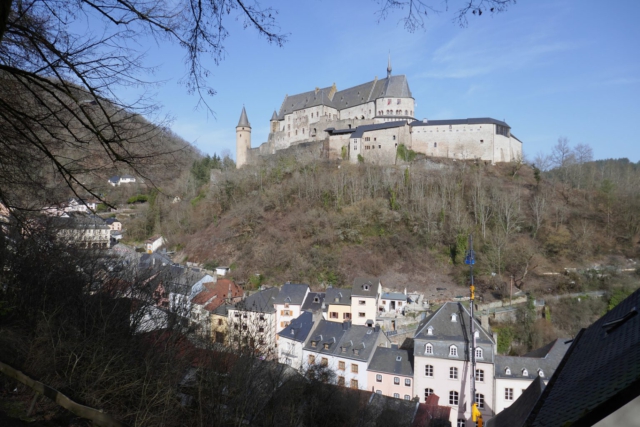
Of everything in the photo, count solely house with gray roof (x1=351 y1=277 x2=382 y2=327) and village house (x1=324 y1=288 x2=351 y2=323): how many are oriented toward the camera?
2

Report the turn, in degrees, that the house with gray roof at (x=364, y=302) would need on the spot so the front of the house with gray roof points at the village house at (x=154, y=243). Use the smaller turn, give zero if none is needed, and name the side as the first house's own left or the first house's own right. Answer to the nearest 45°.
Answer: approximately 135° to the first house's own right

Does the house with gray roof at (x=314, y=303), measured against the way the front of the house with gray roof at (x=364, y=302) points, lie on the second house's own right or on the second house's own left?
on the second house's own right

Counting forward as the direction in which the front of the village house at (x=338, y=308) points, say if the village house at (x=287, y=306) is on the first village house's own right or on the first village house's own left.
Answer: on the first village house's own right

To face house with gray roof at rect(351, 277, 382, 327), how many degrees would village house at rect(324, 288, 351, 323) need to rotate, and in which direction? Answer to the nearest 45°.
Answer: approximately 90° to its left

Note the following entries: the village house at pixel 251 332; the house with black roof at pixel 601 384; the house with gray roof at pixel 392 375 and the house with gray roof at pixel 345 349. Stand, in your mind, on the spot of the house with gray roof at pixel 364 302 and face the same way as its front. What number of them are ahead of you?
4

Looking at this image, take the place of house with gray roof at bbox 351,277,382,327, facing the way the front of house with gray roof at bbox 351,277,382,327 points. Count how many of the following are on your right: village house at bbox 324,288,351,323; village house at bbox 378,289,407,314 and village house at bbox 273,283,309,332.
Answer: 2

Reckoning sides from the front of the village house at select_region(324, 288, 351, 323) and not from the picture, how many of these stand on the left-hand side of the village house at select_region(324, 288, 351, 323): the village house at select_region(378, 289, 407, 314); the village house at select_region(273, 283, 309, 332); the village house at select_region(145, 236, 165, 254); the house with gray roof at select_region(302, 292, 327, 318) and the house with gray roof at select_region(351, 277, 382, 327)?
2

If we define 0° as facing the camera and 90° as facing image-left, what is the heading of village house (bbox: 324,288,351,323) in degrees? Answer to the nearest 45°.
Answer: approximately 0°
